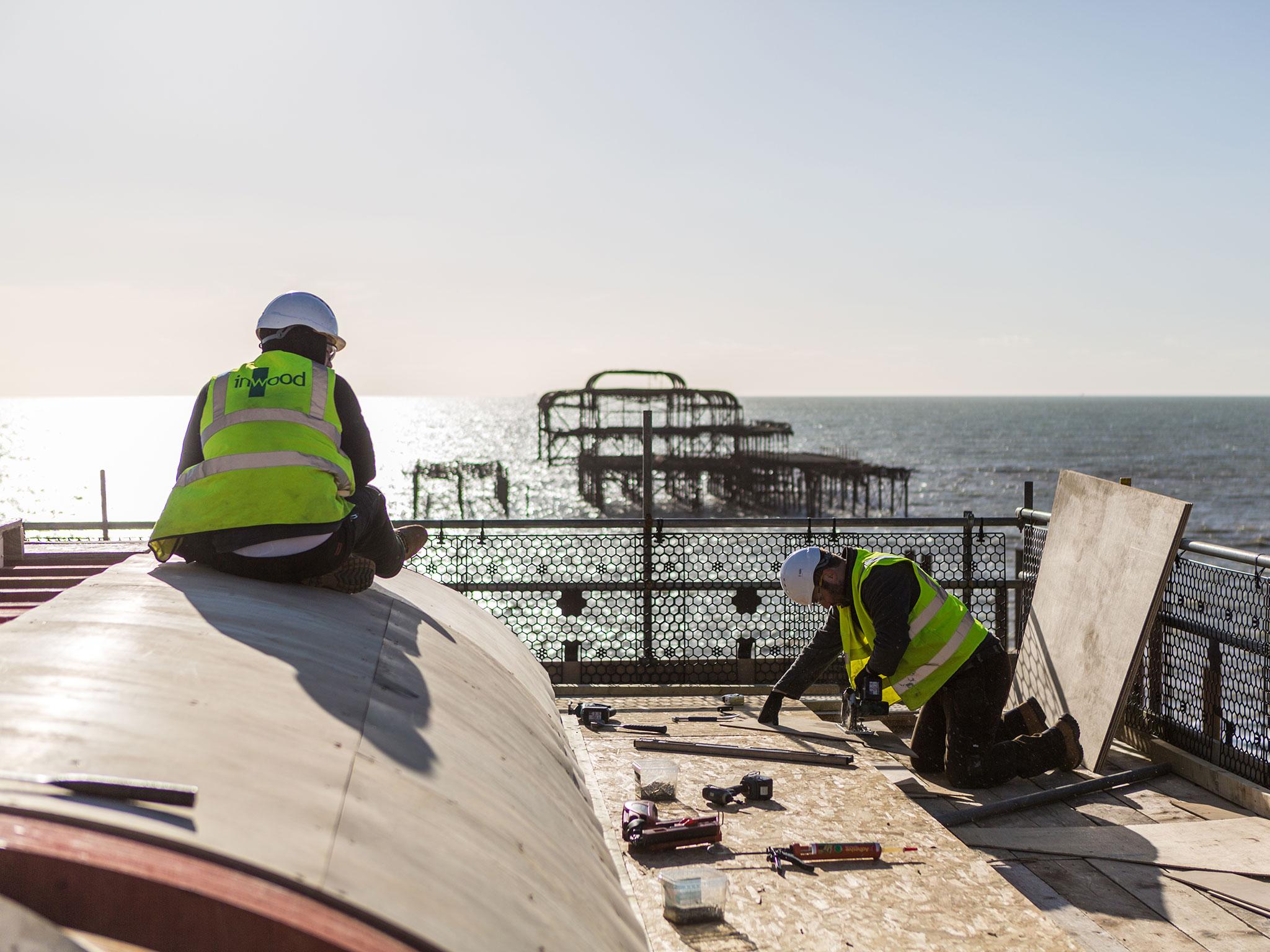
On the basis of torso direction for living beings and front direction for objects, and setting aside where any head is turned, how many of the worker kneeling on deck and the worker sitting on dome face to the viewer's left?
1

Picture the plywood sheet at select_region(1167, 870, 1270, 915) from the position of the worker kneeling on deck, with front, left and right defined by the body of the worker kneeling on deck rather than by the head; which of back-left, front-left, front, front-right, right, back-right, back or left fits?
back-left

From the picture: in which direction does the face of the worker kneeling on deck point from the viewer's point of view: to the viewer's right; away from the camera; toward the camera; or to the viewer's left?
to the viewer's left

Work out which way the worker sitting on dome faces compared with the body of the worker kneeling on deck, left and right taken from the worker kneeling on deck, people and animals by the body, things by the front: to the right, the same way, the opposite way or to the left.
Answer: to the right

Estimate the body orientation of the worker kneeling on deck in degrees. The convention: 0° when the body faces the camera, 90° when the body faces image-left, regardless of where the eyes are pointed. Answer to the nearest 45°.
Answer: approximately 90°

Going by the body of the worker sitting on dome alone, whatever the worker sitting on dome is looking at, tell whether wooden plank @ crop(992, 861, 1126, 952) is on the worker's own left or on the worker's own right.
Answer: on the worker's own right

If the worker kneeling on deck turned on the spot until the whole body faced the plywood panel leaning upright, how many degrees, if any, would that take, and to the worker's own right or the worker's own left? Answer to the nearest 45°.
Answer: approximately 135° to the worker's own right

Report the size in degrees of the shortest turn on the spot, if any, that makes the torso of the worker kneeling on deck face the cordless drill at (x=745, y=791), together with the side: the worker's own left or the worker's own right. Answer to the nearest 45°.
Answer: approximately 45° to the worker's own left

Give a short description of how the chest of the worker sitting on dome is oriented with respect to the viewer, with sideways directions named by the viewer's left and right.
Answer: facing away from the viewer and to the right of the viewer
